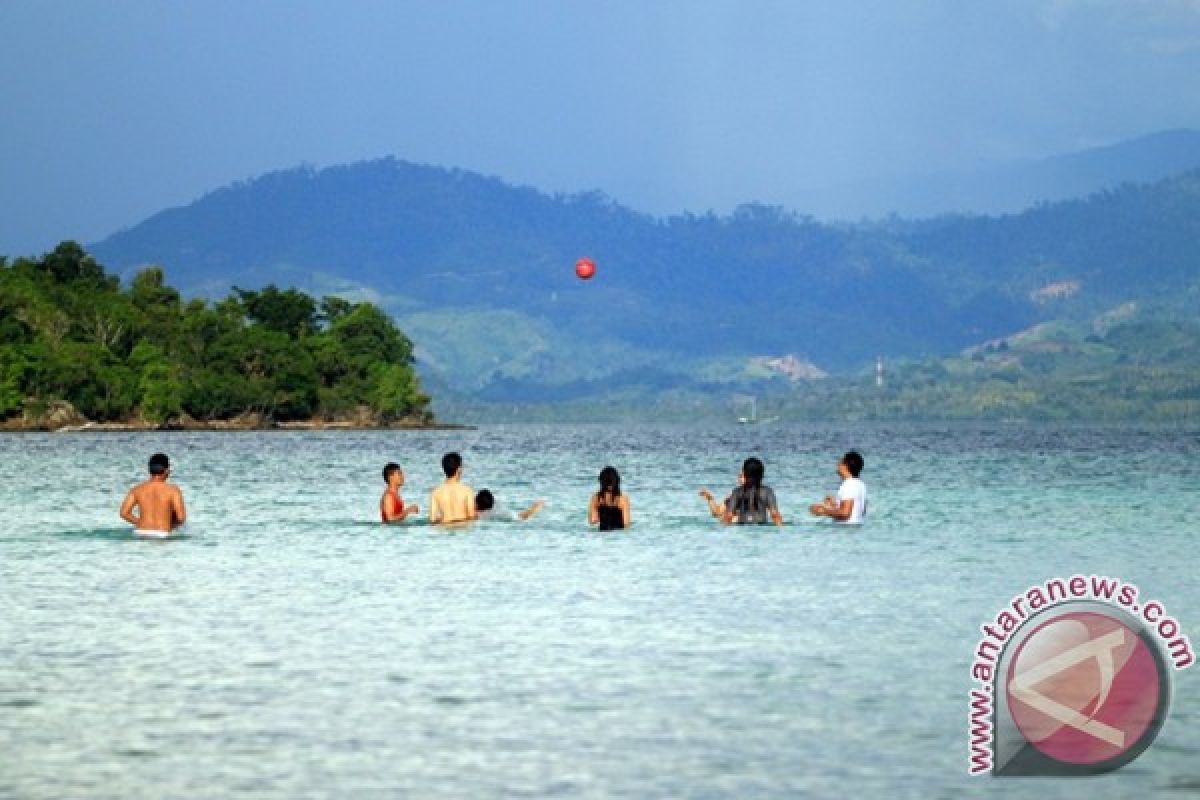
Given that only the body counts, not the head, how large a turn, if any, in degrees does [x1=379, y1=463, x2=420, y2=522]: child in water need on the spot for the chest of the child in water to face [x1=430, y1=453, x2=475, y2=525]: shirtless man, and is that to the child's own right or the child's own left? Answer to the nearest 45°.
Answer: approximately 45° to the child's own right

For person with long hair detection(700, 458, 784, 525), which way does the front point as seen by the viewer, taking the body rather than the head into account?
away from the camera

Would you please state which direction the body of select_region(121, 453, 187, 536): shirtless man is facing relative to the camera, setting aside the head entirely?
away from the camera

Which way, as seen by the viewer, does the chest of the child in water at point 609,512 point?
away from the camera

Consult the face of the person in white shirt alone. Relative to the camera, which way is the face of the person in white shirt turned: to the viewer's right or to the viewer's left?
to the viewer's left

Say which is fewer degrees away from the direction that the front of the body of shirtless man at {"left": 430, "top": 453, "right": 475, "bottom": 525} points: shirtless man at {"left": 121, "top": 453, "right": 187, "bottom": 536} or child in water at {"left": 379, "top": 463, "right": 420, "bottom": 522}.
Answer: the child in water

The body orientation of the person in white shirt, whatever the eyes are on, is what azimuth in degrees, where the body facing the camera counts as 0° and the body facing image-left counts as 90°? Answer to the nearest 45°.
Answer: approximately 90°

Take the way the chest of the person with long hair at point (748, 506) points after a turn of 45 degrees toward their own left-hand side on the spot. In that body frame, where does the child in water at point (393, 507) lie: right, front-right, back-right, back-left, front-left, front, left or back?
front-left

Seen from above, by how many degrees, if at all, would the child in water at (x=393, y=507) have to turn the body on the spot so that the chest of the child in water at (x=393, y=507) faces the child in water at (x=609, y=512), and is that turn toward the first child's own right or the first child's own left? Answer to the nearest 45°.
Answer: approximately 45° to the first child's own right

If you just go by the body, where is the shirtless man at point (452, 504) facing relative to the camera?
away from the camera
